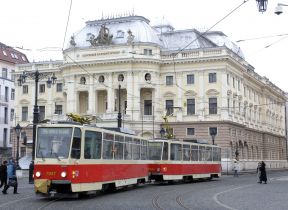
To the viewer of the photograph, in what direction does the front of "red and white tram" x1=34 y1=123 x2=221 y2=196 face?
facing the viewer and to the left of the viewer

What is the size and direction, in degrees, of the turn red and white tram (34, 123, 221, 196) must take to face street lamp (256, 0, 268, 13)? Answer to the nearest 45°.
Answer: approximately 90° to its left
